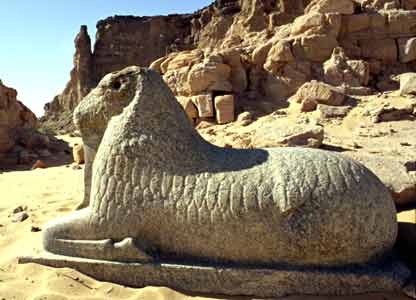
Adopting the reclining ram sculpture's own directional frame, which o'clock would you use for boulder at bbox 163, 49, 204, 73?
The boulder is roughly at 3 o'clock from the reclining ram sculpture.

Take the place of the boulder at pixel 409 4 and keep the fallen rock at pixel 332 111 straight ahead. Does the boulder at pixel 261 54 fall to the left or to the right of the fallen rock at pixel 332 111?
right

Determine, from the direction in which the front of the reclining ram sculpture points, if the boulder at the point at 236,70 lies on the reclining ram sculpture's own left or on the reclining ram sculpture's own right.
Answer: on the reclining ram sculpture's own right

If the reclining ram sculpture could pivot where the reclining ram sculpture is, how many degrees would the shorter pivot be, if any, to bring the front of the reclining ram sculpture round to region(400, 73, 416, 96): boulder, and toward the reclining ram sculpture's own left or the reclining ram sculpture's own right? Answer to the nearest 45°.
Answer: approximately 135° to the reclining ram sculpture's own right

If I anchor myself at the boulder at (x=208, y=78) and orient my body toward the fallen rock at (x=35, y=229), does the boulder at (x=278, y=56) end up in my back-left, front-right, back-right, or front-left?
back-left

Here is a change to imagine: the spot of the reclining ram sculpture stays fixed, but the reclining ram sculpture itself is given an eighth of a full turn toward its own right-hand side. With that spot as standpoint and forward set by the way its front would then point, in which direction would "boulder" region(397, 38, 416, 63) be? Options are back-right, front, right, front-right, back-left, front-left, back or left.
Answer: right

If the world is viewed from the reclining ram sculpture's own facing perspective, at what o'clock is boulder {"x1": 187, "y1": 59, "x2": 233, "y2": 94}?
The boulder is roughly at 3 o'clock from the reclining ram sculpture.

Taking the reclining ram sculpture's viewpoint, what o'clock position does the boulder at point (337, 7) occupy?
The boulder is roughly at 4 o'clock from the reclining ram sculpture.

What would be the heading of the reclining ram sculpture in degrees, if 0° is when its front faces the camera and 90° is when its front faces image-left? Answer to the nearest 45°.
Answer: approximately 90°

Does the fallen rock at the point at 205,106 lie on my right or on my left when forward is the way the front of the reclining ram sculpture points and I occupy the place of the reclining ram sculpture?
on my right

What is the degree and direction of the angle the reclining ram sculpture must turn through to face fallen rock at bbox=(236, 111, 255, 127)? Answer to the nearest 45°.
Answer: approximately 90° to its right
